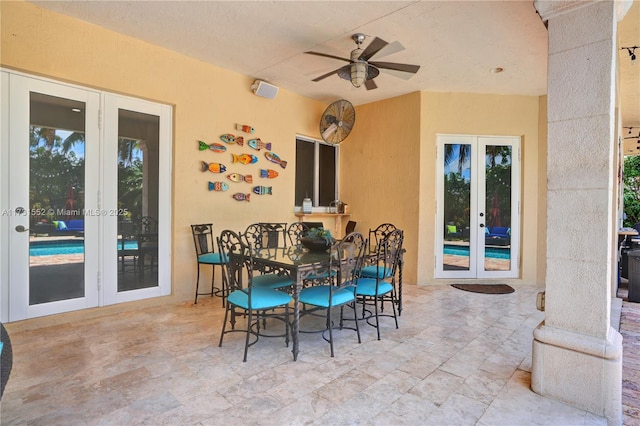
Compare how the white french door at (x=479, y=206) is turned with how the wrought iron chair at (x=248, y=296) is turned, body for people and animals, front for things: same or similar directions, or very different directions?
very different directions

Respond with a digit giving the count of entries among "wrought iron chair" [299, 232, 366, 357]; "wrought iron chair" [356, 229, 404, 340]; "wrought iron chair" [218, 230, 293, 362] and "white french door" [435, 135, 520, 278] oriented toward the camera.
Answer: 1

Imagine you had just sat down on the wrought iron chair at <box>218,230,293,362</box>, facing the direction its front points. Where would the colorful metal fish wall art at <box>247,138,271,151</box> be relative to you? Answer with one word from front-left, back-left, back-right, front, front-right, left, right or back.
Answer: front-left

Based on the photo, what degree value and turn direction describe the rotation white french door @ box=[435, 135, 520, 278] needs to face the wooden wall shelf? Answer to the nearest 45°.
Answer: approximately 90° to its right

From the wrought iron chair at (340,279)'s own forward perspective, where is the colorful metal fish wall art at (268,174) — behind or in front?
in front

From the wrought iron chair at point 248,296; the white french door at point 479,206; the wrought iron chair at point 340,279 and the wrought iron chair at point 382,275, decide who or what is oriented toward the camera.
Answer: the white french door

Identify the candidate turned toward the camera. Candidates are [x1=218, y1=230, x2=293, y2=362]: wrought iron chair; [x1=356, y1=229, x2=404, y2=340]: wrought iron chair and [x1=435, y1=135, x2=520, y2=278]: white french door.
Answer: the white french door

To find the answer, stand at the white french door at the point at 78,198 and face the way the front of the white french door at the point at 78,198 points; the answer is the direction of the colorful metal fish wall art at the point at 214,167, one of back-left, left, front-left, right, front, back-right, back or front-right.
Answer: front-left

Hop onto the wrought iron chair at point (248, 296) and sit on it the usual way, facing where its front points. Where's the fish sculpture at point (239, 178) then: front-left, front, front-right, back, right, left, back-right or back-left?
front-left

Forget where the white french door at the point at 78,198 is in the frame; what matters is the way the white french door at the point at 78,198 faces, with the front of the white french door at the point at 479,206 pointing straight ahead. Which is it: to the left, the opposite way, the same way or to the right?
to the left

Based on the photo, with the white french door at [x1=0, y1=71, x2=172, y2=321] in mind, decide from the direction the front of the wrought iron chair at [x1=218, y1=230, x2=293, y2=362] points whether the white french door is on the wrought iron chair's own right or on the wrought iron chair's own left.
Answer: on the wrought iron chair's own left

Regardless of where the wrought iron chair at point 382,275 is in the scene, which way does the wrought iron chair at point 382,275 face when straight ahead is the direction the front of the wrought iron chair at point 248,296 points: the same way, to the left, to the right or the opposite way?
to the left

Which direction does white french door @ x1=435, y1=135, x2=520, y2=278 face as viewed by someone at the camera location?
facing the viewer

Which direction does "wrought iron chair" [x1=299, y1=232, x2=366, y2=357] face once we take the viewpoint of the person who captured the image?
facing away from the viewer and to the left of the viewer

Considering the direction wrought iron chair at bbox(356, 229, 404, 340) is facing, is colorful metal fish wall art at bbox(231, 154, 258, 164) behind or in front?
in front

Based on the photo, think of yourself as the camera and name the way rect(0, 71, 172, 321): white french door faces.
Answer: facing the viewer and to the right of the viewer
